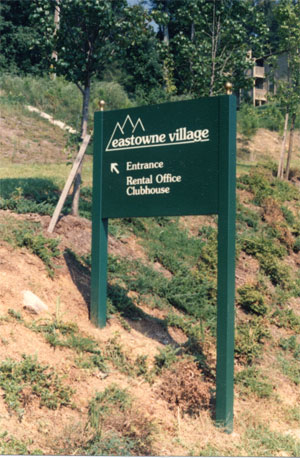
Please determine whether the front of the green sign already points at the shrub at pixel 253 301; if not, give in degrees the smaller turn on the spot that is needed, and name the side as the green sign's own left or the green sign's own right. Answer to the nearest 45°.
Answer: approximately 180°

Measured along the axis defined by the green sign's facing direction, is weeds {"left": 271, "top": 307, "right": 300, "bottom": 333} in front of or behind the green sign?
behind

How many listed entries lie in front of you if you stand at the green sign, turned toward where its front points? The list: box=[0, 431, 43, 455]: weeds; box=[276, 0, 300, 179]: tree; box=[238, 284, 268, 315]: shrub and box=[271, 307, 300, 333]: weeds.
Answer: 1

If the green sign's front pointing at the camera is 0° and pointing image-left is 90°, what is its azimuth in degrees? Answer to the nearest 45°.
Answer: approximately 45°

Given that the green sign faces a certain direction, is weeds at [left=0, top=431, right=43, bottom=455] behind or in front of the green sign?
in front

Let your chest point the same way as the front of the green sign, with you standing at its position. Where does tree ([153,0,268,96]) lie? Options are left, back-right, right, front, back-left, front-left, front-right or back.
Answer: back-right

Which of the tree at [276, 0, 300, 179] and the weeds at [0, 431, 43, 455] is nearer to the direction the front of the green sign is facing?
the weeds
